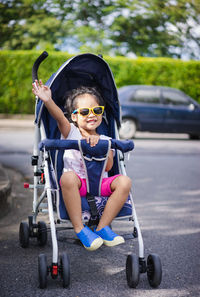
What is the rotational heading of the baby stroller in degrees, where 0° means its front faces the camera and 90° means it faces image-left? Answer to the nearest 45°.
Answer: approximately 0°

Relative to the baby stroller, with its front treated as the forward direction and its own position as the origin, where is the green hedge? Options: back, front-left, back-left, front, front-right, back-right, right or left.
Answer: back

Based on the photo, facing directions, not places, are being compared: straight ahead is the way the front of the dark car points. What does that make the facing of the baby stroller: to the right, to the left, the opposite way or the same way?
to the right

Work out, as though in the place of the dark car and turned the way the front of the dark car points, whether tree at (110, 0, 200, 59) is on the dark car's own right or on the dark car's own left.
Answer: on the dark car's own left

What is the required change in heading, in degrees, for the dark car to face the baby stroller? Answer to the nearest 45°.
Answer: approximately 90° to its right

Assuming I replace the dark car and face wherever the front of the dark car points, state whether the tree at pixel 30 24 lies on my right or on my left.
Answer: on my left

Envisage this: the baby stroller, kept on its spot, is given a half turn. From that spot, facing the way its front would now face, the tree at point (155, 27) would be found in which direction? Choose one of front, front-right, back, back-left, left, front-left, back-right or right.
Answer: front

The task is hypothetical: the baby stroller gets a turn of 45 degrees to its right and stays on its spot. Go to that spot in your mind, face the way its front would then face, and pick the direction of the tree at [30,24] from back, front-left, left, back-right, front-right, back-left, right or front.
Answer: back-right
